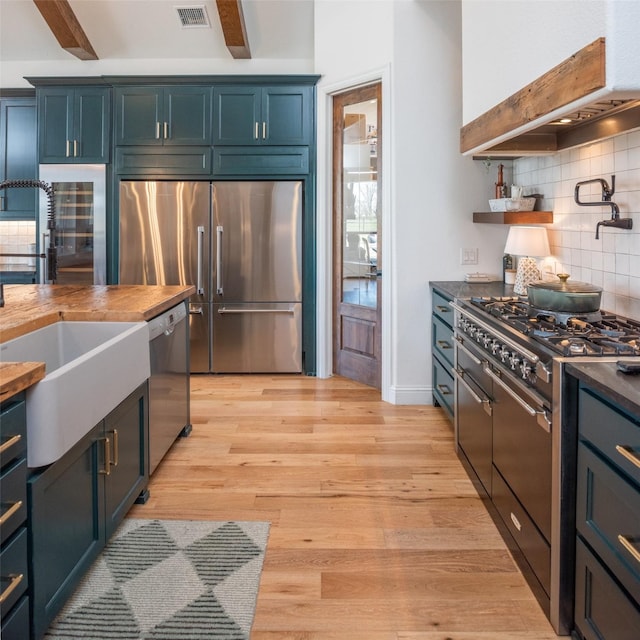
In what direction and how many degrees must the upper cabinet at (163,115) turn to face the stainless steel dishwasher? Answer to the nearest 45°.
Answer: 0° — it already faces it

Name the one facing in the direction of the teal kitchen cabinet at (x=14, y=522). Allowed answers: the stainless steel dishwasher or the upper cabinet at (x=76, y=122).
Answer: the upper cabinet

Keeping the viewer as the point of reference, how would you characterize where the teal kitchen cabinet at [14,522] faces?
facing to the right of the viewer

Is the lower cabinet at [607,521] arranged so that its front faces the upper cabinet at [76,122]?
no

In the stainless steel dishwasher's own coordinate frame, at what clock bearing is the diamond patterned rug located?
The diamond patterned rug is roughly at 3 o'clock from the stainless steel dishwasher.

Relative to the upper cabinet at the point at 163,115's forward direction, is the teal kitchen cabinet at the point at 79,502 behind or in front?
in front

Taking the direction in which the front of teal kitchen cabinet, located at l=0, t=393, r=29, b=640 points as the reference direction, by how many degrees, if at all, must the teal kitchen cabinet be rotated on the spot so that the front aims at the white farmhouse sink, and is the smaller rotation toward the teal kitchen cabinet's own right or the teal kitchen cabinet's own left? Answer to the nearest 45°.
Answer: approximately 90° to the teal kitchen cabinet's own left

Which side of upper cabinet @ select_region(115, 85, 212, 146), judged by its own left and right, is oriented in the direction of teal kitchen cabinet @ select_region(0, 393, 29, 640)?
front

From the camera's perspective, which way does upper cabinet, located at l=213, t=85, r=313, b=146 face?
toward the camera

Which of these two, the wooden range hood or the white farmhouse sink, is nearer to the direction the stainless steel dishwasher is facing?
the wooden range hood

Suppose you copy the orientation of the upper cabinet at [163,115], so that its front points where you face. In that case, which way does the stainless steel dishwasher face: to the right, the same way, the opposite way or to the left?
to the left

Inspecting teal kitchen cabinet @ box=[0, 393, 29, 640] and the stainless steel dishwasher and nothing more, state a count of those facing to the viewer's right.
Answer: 2

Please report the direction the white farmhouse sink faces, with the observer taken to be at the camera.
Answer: facing the viewer and to the right of the viewer

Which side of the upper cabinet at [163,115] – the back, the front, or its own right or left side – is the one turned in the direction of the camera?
front

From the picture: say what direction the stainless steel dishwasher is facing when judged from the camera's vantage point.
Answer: facing to the right of the viewer

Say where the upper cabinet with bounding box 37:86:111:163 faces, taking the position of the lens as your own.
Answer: facing the viewer
